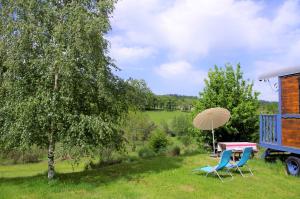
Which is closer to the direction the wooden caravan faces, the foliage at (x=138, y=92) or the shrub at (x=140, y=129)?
the shrub

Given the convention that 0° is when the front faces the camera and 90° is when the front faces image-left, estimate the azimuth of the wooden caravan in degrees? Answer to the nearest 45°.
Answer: approximately 135°

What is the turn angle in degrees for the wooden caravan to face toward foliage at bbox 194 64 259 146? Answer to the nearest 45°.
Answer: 0° — it already faces it

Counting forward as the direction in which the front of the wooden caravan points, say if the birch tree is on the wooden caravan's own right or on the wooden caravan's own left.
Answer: on the wooden caravan's own left
